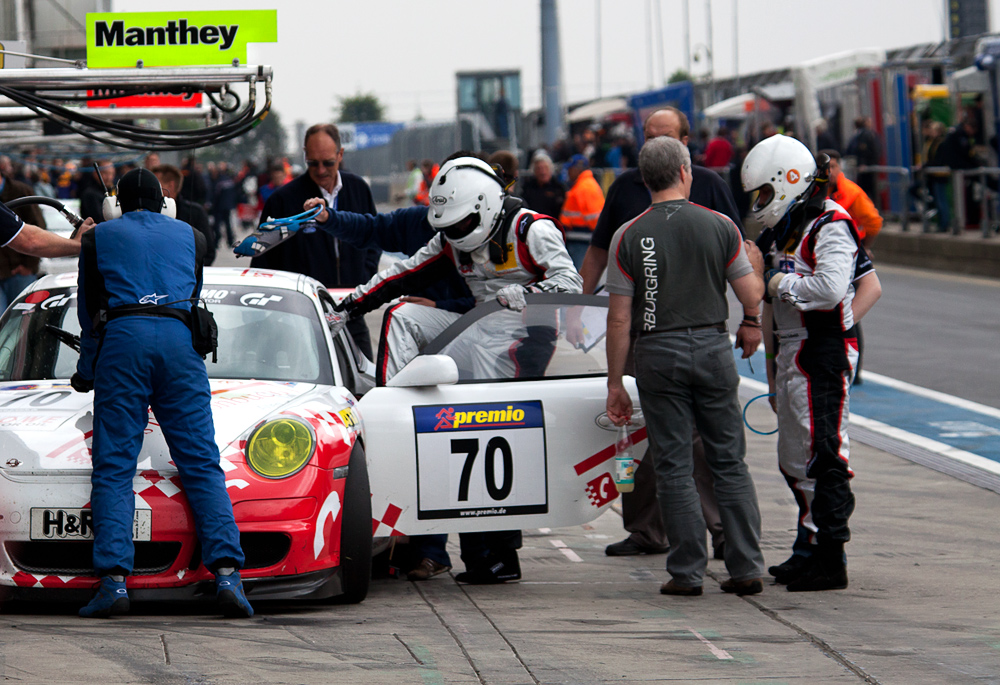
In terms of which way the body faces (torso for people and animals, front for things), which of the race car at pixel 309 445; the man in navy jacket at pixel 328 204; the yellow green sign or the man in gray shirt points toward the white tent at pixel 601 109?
the man in gray shirt

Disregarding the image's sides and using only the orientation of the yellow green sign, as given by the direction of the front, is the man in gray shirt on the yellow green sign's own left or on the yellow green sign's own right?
on the yellow green sign's own left

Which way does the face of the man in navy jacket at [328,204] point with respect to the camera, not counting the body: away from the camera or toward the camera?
toward the camera

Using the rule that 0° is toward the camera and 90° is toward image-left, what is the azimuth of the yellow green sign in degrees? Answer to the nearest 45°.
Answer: approximately 0°

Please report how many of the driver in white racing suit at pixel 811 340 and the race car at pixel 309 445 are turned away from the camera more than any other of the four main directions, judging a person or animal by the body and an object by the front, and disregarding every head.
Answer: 0

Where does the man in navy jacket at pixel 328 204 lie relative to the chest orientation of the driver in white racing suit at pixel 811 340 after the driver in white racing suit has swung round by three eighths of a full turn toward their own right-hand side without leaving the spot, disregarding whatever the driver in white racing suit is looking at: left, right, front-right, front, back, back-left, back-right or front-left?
left

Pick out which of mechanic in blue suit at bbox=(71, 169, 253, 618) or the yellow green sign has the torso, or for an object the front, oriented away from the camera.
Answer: the mechanic in blue suit

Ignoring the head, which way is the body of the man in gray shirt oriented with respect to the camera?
away from the camera

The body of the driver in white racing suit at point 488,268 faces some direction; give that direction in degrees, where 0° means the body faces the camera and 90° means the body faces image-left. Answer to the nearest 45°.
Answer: approximately 45°

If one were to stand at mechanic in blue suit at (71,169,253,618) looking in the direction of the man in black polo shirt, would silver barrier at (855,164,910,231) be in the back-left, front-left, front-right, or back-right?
front-left

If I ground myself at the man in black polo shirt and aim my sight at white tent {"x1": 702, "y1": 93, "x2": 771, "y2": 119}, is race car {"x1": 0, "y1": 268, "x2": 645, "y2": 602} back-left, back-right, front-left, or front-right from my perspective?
back-left

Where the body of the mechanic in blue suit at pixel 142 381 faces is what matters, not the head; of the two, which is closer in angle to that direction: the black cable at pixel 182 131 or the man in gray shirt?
the black cable

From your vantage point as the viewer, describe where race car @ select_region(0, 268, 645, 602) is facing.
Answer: facing the viewer and to the left of the viewer

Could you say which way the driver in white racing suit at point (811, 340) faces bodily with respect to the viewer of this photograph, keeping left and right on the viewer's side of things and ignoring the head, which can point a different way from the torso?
facing to the left of the viewer

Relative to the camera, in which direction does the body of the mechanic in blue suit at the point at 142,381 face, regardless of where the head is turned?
away from the camera

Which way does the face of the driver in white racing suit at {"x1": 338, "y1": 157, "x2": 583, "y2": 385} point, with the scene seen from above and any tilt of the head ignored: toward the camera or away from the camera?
toward the camera
